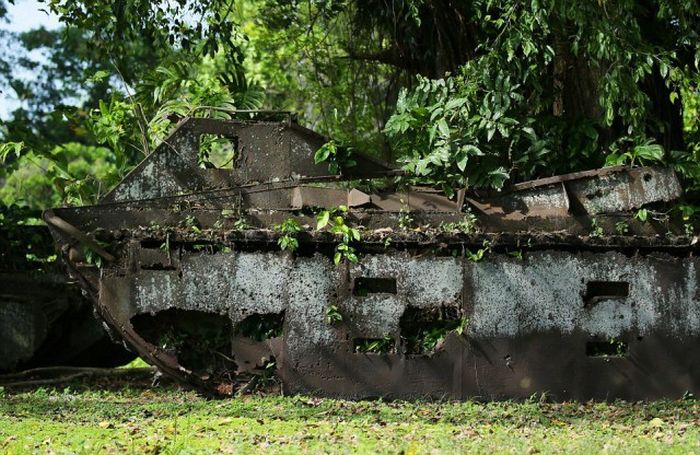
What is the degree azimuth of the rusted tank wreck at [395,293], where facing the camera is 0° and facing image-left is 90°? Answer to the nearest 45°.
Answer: approximately 90°

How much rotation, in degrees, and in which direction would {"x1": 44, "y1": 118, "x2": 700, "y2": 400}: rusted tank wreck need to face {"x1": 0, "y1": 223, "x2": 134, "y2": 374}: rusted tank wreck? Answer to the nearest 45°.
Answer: approximately 45° to its right
